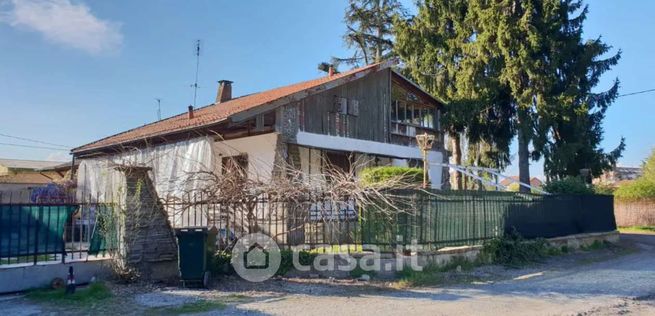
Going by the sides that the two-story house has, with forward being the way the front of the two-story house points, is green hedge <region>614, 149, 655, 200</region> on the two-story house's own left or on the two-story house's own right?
on the two-story house's own left

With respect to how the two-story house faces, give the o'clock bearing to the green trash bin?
The green trash bin is roughly at 2 o'clock from the two-story house.

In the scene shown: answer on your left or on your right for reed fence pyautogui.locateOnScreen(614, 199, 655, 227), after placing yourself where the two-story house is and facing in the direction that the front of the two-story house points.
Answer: on your left

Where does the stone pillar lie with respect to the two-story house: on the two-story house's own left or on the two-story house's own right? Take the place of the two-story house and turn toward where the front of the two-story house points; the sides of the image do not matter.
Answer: on the two-story house's own right

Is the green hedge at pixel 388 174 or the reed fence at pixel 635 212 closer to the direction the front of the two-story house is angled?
the green hedge

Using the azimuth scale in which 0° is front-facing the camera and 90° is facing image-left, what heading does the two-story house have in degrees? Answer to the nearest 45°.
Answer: approximately 315°

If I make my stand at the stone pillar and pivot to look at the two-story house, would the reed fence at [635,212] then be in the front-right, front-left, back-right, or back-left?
front-right

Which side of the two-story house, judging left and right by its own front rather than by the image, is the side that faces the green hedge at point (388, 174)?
front
